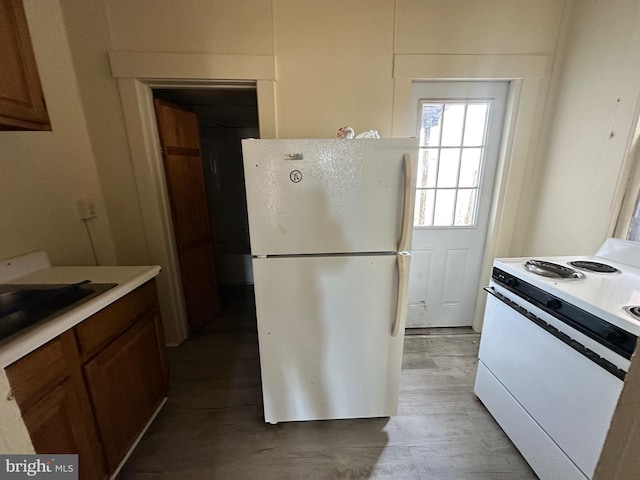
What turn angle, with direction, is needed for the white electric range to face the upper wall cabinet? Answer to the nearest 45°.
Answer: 0° — it already faces it

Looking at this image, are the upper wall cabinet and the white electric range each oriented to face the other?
yes

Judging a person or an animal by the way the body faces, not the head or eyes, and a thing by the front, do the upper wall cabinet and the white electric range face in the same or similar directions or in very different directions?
very different directions

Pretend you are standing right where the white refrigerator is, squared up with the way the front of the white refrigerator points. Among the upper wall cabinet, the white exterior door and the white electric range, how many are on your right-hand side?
1

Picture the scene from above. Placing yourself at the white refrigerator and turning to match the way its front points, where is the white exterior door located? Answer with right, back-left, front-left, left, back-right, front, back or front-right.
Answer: back-left

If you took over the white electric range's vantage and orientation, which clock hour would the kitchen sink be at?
The kitchen sink is roughly at 12 o'clock from the white electric range.

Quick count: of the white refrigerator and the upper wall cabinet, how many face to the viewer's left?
0

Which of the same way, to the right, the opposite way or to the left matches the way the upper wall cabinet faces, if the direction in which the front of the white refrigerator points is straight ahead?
to the left

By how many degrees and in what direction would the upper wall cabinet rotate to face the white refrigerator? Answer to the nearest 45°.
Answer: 0° — it already faces it

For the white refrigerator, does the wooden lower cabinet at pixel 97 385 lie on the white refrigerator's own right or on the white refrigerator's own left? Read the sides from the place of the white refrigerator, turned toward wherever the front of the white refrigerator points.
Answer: on the white refrigerator's own right

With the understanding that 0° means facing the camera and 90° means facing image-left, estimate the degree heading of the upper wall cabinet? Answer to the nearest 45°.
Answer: approximately 315°

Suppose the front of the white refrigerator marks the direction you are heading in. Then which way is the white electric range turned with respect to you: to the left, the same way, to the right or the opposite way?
to the right

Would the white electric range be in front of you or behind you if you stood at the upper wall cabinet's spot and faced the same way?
in front

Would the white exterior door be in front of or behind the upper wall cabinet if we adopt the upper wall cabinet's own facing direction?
in front
